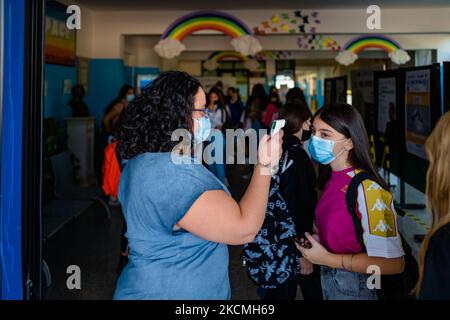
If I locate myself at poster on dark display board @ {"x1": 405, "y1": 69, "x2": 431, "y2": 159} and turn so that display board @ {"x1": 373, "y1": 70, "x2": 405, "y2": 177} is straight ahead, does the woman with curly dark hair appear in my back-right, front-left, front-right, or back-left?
back-left

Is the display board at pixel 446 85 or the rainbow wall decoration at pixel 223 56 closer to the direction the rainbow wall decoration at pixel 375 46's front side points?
the display board

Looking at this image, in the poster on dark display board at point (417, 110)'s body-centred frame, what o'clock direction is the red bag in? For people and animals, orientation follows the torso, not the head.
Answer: The red bag is roughly at 12 o'clock from the poster on dark display board.

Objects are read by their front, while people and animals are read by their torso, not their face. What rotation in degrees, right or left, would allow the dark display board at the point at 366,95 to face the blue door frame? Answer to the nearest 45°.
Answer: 0° — it already faces it

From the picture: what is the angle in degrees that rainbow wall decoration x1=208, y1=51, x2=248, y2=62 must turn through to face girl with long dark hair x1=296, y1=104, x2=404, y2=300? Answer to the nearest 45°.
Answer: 0° — it already faces them

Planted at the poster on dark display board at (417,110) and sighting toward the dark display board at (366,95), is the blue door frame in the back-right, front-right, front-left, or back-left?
back-left

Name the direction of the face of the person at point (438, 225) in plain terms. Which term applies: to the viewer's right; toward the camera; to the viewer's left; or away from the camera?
away from the camera
